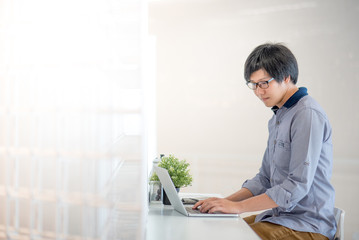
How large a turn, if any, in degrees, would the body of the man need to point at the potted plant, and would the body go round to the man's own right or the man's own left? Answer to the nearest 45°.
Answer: approximately 45° to the man's own right

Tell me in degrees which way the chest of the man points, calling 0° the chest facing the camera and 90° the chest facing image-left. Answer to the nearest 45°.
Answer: approximately 45°
